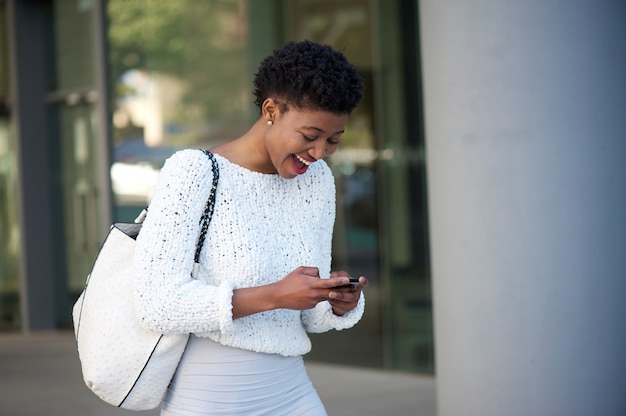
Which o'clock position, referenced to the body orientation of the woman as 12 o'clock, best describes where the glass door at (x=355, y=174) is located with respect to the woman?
The glass door is roughly at 8 o'clock from the woman.

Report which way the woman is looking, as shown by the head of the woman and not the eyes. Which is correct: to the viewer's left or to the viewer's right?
to the viewer's right

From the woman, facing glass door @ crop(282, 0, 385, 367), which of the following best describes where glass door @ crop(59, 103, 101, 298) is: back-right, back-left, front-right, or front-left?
front-left

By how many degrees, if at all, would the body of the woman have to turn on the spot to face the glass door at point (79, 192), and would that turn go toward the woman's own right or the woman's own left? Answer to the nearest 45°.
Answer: approximately 135° to the woman's own left

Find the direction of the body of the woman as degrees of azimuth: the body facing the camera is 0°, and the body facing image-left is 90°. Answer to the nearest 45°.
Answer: approximately 315°
